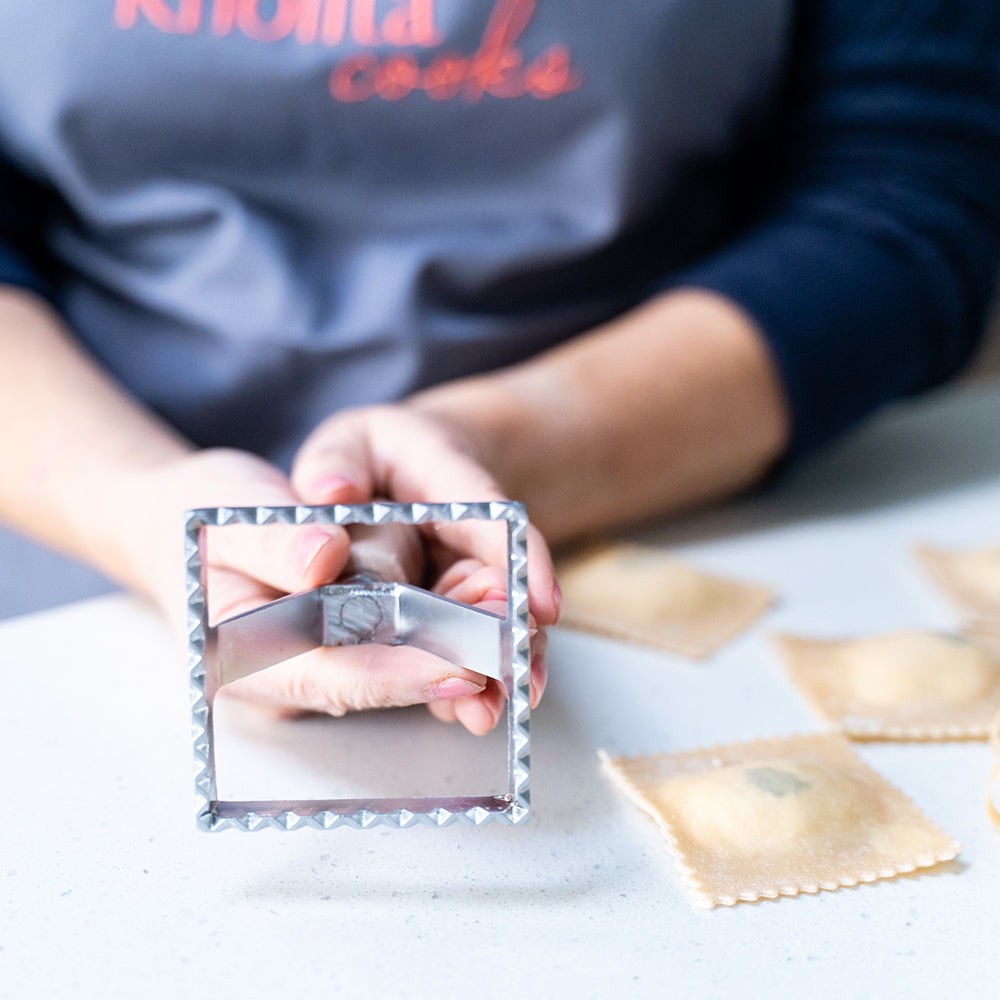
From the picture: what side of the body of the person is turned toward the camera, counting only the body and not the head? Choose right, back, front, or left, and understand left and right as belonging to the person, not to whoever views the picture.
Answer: front
